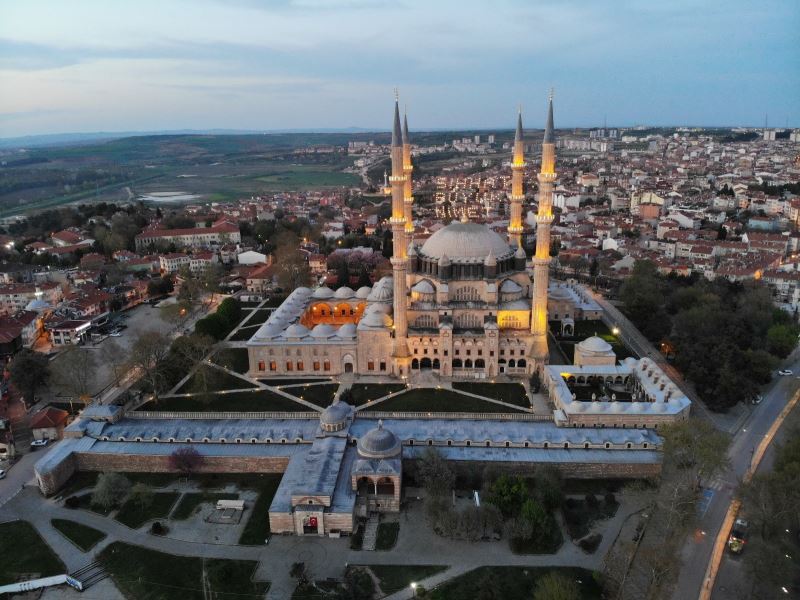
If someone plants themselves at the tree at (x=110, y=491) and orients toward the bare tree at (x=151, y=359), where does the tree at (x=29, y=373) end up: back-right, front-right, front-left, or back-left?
front-left

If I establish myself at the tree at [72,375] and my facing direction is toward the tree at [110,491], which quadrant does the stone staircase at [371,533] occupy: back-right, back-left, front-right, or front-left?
front-left

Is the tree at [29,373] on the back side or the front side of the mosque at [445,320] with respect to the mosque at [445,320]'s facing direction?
on the front side

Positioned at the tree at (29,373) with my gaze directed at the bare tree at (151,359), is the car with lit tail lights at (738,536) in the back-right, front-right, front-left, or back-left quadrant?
front-right
